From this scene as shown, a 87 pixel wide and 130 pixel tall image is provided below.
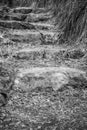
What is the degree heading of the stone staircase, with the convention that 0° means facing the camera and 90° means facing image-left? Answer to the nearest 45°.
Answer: approximately 0°
